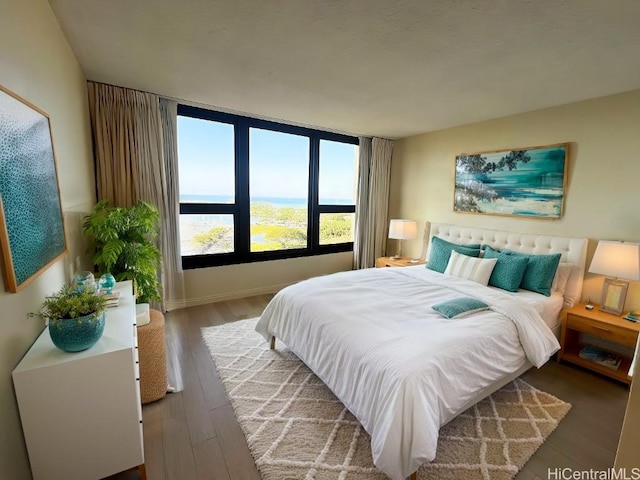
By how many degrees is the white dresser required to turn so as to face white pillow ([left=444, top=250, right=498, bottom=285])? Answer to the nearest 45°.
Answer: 0° — it already faces it

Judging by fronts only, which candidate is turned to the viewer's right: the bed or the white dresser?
the white dresser

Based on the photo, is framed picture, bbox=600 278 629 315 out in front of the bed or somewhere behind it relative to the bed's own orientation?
behind

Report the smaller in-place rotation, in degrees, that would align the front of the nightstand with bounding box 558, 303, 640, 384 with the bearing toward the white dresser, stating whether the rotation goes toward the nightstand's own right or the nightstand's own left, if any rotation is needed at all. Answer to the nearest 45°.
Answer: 0° — it already faces it

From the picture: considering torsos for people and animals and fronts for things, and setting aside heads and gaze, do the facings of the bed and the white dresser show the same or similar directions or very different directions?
very different directions

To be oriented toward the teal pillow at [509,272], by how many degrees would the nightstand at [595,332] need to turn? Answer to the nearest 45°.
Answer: approximately 45° to its right

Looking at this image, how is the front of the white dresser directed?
to the viewer's right

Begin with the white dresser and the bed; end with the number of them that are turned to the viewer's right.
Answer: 1

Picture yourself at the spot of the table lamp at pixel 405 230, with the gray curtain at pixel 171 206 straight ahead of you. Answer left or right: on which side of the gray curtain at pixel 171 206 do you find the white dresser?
left

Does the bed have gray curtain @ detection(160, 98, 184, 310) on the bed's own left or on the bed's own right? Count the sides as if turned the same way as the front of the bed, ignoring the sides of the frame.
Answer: on the bed's own right

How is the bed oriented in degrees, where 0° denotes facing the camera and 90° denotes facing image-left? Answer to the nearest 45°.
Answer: approximately 45°
